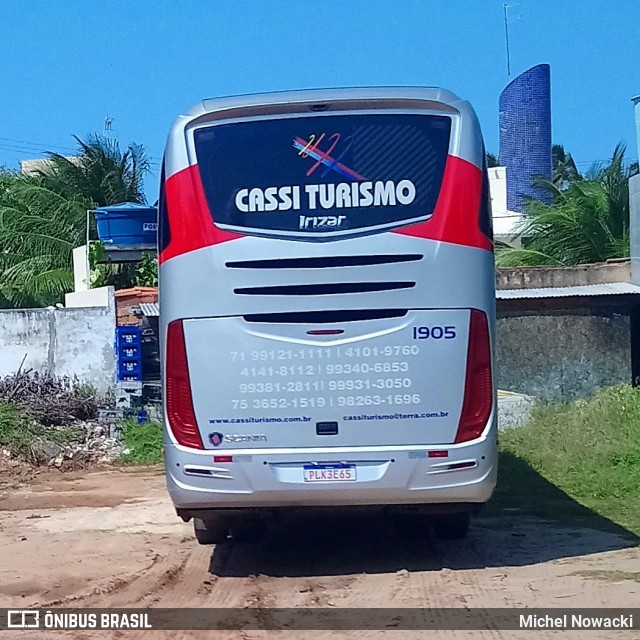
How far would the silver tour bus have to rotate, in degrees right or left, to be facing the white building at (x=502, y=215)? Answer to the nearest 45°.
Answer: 0° — it already faces it

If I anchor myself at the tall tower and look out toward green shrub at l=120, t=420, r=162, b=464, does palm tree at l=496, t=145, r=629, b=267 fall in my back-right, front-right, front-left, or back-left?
front-left

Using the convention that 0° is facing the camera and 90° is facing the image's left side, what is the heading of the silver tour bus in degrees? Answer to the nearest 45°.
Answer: approximately 180°

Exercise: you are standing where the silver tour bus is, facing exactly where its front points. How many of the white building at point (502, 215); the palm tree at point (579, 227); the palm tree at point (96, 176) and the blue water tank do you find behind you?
0

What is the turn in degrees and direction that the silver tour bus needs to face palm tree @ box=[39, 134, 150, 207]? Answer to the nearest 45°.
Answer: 0° — it already faces it

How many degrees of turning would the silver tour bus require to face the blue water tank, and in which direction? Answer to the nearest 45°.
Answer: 0° — it already faces it

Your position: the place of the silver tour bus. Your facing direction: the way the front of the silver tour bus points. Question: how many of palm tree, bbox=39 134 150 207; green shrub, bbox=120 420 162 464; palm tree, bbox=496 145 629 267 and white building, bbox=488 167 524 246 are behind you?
0

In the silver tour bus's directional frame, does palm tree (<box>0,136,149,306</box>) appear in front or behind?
in front

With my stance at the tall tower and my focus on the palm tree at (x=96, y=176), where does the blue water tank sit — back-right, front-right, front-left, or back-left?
front-left

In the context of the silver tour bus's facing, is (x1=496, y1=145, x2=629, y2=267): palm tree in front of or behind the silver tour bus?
in front
